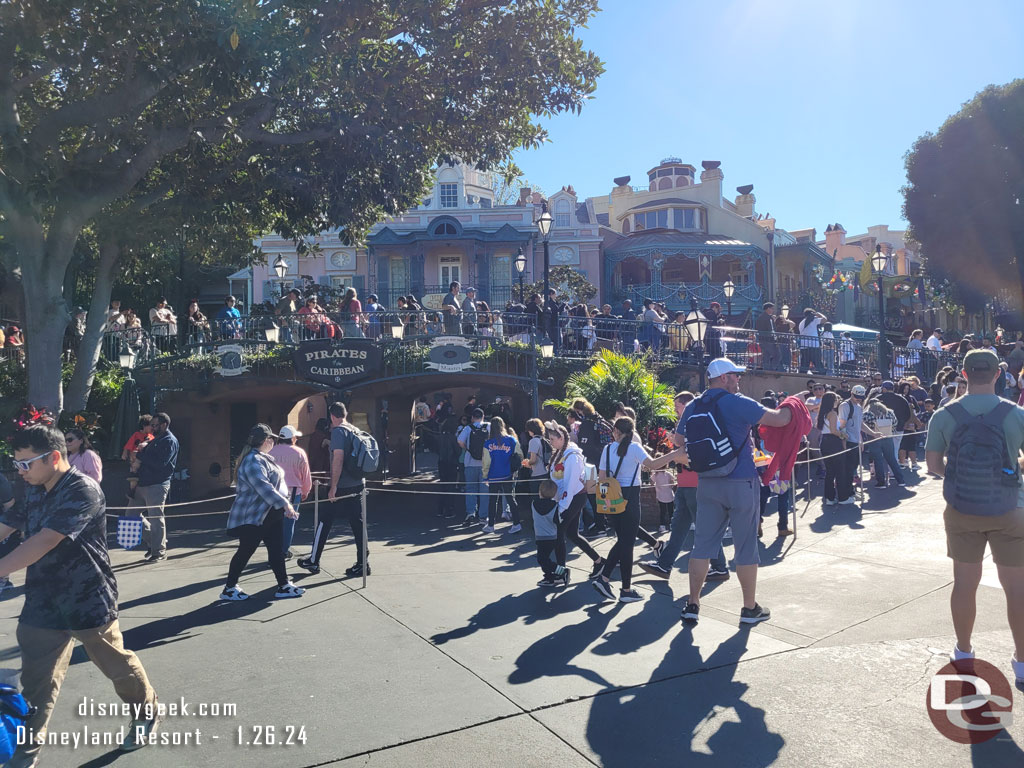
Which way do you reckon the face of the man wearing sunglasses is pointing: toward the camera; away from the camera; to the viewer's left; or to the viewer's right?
to the viewer's left

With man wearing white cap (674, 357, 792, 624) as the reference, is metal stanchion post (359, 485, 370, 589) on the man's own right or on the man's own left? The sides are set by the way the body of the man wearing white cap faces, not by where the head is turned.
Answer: on the man's own left

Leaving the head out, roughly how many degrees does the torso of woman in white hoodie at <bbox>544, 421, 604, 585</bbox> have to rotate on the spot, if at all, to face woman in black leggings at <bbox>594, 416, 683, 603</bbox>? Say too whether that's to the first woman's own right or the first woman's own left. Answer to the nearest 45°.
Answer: approximately 135° to the first woman's own left

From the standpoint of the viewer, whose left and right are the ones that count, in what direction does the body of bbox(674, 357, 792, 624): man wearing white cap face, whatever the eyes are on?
facing away from the viewer and to the right of the viewer

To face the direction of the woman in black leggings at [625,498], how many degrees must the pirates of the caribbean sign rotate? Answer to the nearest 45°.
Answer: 0° — it already faces them

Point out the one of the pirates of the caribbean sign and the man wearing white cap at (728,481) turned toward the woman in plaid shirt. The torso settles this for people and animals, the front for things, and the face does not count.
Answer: the pirates of the caribbean sign

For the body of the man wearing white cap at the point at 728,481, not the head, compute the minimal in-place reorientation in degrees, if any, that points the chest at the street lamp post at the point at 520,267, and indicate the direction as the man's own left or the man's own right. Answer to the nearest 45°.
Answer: approximately 45° to the man's own left

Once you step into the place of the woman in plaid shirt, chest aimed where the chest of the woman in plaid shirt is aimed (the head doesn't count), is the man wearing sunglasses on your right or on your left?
on your right
